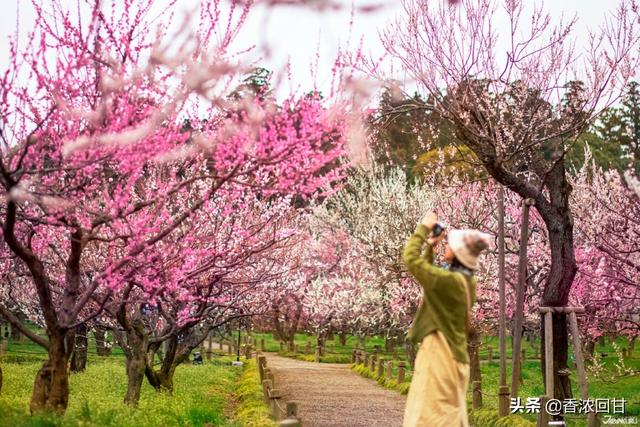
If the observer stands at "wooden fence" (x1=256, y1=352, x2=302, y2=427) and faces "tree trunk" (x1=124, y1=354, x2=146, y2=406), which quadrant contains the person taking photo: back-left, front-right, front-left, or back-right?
back-left

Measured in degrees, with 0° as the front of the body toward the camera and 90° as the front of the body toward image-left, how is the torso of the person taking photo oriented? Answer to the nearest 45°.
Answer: approximately 90°

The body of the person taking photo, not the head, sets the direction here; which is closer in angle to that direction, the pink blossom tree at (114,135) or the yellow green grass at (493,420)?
the pink blossom tree

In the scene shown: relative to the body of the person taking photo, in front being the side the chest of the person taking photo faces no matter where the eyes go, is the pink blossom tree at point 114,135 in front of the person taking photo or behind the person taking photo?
in front

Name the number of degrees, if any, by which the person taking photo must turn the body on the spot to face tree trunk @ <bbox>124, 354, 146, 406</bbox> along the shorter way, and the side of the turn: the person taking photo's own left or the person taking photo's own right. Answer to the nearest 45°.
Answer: approximately 45° to the person taking photo's own right
